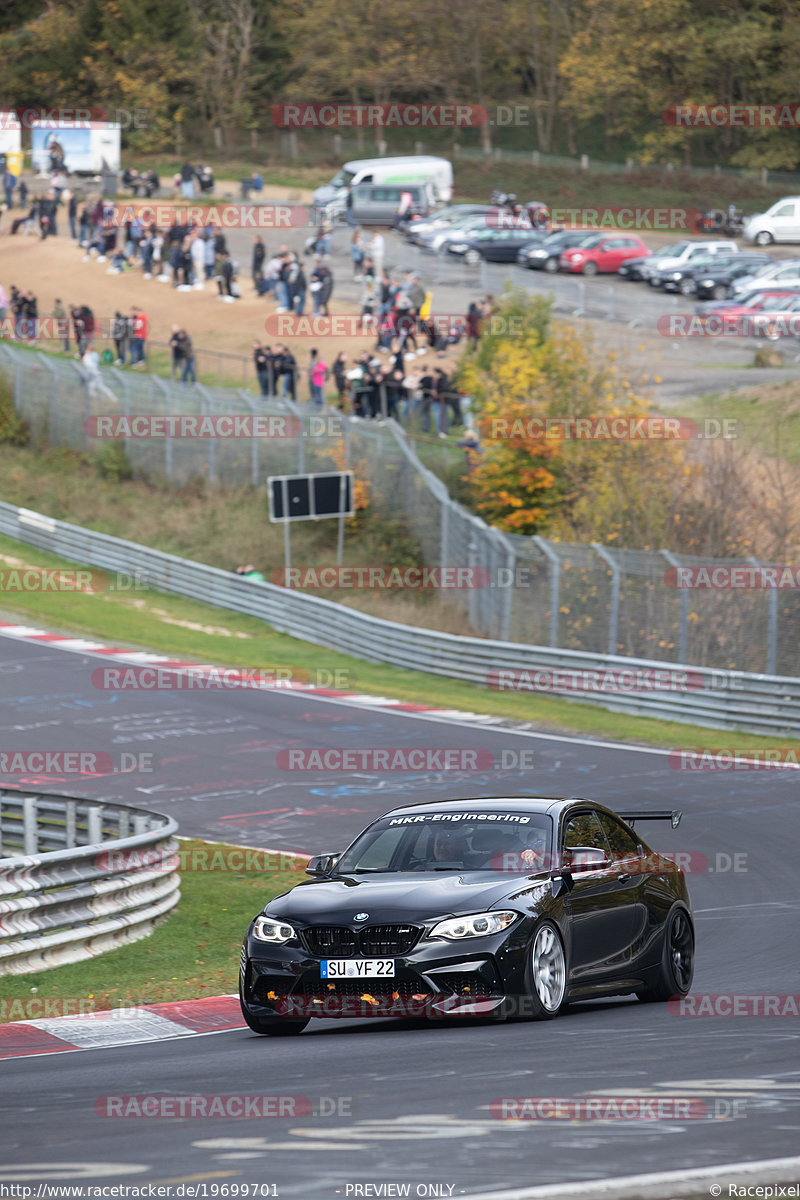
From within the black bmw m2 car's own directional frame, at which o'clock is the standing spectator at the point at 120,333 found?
The standing spectator is roughly at 4 o'clock from the black bmw m2 car.

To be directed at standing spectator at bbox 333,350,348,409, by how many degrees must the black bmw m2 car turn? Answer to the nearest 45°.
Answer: approximately 135° to its right

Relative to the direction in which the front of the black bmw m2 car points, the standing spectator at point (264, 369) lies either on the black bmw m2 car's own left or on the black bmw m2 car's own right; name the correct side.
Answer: on the black bmw m2 car's own right

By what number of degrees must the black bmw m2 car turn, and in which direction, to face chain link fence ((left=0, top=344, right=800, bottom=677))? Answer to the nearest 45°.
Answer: approximately 135° to its right

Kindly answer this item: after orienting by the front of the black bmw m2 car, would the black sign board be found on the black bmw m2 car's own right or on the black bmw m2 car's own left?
on the black bmw m2 car's own right

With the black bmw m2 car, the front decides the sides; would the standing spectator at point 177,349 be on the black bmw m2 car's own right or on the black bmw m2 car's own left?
on the black bmw m2 car's own right

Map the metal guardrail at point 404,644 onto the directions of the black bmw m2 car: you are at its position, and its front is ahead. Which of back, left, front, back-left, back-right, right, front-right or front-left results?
back-right

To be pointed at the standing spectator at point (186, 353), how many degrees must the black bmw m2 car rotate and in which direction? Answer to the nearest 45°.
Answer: approximately 135° to its right

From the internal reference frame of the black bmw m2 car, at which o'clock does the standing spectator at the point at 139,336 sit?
The standing spectator is roughly at 4 o'clock from the black bmw m2 car.

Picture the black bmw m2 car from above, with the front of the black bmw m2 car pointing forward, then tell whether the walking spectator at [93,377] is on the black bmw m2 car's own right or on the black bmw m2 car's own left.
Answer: on the black bmw m2 car's own right

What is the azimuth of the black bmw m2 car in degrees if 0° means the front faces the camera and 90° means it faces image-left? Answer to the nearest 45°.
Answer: approximately 45°

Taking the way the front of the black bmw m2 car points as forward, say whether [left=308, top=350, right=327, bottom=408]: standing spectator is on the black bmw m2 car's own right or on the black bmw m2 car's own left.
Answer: on the black bmw m2 car's own right

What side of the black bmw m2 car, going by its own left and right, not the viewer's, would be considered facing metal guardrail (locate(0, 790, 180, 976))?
right
